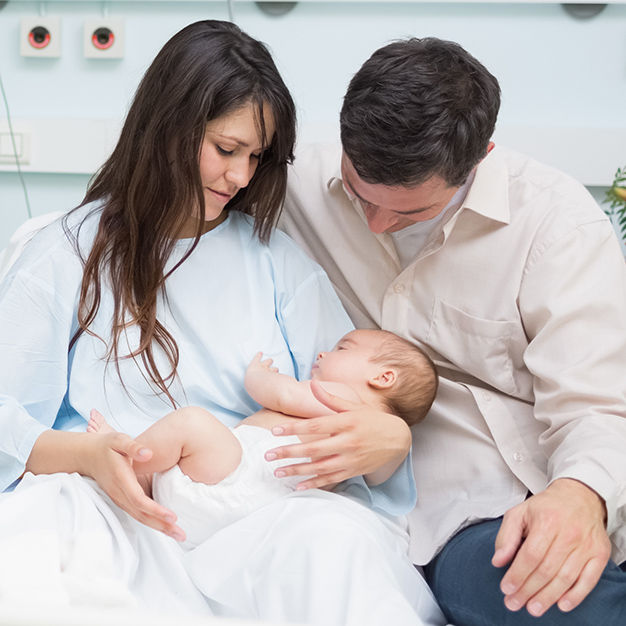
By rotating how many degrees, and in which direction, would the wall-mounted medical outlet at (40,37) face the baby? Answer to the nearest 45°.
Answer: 0° — it already faces them

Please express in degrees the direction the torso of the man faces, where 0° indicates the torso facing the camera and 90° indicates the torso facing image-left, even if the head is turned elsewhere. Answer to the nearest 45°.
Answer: approximately 45°

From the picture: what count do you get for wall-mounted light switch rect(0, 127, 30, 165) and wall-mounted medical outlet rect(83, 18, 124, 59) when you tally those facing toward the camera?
2

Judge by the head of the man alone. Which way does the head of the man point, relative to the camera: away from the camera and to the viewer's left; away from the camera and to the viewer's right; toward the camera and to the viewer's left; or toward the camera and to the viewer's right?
toward the camera and to the viewer's left

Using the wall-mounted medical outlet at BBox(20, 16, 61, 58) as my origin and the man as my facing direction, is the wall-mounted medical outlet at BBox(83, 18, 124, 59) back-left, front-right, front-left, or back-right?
front-left

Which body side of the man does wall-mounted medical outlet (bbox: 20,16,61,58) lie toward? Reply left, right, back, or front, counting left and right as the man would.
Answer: right

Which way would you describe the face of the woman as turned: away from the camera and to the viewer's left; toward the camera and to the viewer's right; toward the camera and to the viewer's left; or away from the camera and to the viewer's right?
toward the camera and to the viewer's right

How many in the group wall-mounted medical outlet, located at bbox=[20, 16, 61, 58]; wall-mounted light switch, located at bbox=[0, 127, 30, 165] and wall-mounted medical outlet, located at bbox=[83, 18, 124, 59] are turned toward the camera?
3

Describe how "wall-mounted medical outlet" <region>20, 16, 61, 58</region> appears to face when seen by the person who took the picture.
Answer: facing the viewer

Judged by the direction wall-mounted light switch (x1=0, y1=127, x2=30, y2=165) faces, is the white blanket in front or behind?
in front

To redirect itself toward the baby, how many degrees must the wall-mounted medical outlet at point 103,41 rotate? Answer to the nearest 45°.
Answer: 0° — it already faces them

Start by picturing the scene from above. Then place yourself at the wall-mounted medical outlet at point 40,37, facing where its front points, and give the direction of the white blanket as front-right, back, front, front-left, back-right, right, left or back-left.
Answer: front

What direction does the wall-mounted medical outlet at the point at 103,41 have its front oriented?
toward the camera

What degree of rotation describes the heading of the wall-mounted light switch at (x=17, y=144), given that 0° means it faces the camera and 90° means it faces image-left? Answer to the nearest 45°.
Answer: approximately 0°

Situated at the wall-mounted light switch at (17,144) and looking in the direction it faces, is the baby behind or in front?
in front

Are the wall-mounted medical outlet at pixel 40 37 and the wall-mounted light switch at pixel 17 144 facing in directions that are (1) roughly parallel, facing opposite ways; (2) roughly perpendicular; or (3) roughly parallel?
roughly parallel

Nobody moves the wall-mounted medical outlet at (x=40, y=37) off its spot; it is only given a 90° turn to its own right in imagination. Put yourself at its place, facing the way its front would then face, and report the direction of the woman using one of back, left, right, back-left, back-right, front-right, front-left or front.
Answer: left
